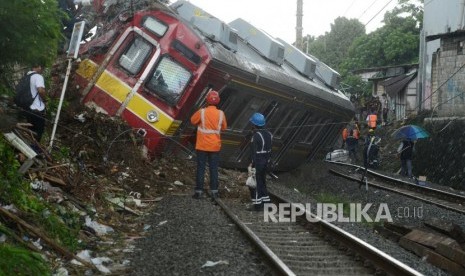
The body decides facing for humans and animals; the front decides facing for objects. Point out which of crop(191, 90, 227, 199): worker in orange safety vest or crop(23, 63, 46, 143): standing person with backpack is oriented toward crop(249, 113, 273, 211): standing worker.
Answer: crop(23, 63, 46, 143): standing person with backpack

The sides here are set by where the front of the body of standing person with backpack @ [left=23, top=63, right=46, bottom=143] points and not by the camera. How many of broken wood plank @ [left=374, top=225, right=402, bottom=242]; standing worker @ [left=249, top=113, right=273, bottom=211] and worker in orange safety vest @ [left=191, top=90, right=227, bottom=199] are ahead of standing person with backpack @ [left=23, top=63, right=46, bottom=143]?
3

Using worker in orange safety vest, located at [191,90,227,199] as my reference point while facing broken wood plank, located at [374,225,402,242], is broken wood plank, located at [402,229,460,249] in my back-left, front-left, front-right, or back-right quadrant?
front-right

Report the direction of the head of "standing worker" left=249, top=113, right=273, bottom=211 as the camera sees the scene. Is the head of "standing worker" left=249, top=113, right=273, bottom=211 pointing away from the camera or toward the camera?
away from the camera

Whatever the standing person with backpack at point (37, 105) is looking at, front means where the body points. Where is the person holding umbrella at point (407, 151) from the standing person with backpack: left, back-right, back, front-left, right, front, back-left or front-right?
front-left

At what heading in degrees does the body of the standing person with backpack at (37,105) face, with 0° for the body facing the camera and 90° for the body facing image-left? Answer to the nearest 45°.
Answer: approximately 270°

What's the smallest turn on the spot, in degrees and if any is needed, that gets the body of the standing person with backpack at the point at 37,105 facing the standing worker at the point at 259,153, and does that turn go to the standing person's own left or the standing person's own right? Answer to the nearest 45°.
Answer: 0° — they already face them

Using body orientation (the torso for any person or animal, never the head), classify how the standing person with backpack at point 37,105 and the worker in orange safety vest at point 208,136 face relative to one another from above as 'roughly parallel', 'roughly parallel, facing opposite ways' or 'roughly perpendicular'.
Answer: roughly perpendicular

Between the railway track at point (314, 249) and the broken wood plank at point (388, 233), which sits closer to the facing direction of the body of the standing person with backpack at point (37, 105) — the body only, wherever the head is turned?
the broken wood plank

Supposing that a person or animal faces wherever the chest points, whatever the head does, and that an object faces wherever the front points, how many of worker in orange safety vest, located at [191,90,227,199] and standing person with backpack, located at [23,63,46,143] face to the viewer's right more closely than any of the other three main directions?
1
